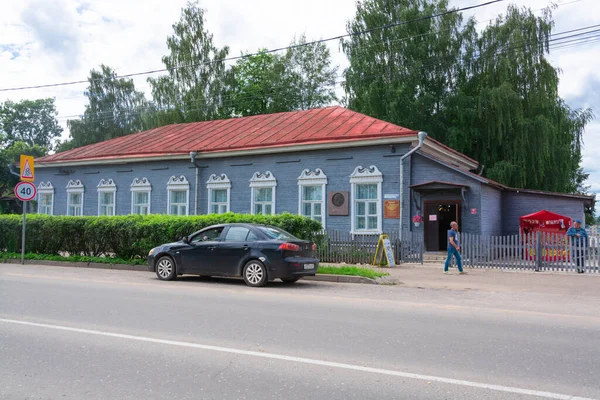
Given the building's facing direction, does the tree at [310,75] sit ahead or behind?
behind

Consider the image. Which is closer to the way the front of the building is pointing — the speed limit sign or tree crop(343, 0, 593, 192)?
the speed limit sign

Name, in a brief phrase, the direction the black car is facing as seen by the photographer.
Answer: facing away from the viewer and to the left of the viewer

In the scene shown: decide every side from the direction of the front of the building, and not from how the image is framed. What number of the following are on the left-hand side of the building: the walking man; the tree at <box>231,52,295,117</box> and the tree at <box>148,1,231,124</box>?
1

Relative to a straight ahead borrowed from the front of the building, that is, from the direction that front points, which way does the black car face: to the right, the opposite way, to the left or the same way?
to the right

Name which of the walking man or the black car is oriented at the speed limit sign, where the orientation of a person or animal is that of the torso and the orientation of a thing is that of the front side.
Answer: the black car

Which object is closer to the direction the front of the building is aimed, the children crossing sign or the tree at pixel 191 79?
the children crossing sign

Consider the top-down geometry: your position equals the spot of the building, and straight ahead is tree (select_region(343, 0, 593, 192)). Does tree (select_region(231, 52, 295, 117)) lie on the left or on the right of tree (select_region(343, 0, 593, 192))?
left
